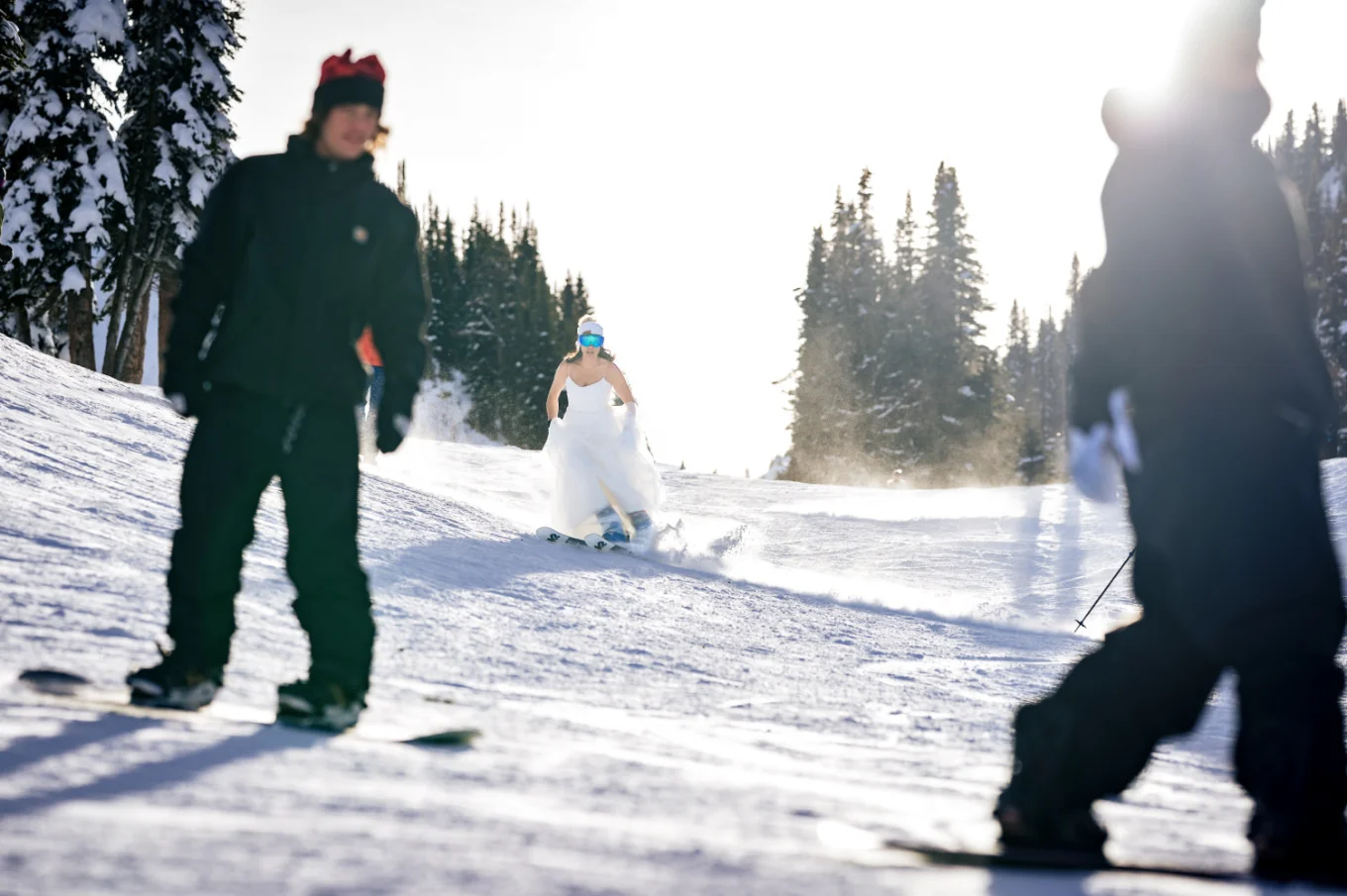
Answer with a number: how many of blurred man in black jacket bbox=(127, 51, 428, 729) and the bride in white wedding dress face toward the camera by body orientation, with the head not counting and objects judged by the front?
2

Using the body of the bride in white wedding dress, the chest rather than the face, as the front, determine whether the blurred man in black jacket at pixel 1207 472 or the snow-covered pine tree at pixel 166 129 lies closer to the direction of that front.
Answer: the blurred man in black jacket

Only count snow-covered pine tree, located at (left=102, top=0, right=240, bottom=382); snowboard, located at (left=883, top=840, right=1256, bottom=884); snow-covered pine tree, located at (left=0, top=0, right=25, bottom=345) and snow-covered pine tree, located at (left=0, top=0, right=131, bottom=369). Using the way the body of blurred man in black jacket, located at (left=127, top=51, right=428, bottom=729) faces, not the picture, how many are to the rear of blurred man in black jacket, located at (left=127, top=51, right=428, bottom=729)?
3

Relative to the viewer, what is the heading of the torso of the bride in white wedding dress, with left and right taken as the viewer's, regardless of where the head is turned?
facing the viewer

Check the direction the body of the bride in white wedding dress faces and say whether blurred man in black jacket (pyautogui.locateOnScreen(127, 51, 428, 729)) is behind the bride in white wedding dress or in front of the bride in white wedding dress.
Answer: in front

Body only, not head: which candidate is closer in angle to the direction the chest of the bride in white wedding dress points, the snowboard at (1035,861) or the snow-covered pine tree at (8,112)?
the snowboard

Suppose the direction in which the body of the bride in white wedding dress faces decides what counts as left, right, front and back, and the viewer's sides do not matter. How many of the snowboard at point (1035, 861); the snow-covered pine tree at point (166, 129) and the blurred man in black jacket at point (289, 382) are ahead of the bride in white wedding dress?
2

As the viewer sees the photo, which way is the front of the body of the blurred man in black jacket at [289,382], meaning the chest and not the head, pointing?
toward the camera

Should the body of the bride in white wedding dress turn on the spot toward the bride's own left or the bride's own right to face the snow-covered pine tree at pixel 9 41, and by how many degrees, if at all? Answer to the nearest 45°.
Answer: approximately 135° to the bride's own right

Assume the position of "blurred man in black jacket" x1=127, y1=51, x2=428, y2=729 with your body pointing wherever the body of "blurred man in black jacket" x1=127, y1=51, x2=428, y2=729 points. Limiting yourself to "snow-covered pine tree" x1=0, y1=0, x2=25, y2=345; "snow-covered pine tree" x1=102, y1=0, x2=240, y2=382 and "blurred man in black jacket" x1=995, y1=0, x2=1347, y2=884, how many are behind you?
2

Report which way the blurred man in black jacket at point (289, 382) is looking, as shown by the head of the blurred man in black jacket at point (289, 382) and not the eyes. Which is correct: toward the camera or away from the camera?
toward the camera

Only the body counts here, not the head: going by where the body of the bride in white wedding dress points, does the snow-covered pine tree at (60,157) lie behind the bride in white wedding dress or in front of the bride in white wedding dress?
behind

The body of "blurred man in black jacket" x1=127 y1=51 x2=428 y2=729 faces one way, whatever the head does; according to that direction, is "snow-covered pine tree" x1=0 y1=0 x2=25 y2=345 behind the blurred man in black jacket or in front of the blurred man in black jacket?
behind

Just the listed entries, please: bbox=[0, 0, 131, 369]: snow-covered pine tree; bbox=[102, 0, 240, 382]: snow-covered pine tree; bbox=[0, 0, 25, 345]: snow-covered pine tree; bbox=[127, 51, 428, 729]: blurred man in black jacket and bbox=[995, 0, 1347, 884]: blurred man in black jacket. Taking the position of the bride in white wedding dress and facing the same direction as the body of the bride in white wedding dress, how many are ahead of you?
2

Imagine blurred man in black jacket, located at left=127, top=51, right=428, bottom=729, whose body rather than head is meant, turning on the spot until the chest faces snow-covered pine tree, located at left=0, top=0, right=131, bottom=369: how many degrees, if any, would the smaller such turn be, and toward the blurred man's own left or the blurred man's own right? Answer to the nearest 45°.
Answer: approximately 180°

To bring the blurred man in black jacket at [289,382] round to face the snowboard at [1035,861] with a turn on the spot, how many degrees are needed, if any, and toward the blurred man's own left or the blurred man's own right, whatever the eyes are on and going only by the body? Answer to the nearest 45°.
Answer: approximately 45° to the blurred man's own left

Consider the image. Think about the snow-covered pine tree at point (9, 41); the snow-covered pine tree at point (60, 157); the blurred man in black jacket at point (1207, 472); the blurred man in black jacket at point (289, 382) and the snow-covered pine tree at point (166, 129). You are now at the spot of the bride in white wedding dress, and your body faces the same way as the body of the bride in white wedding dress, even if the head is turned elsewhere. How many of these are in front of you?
2
